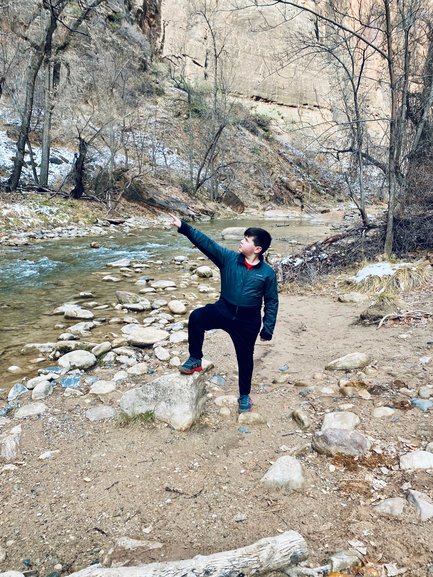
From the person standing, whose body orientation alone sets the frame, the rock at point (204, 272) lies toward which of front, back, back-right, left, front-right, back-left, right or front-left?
back-right

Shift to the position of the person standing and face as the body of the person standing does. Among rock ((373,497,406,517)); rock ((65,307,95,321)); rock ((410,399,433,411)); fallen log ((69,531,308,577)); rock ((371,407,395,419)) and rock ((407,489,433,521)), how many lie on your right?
1

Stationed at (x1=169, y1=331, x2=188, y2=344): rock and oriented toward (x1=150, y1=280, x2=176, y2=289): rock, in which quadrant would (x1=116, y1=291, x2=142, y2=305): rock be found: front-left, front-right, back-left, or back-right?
front-left

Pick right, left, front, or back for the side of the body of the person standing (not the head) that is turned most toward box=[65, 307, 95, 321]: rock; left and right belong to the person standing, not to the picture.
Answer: right

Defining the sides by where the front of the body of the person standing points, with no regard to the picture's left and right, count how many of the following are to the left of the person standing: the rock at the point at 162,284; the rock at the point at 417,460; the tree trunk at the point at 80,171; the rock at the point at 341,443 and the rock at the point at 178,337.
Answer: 2

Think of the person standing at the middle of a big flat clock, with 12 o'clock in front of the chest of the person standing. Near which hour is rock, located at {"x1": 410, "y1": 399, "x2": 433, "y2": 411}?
The rock is roughly at 8 o'clock from the person standing.

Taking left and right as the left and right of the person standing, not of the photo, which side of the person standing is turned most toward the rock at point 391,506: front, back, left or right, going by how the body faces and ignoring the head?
left

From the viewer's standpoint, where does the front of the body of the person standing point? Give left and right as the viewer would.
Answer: facing the viewer and to the left of the viewer

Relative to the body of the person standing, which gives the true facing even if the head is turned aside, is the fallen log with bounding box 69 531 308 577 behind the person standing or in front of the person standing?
in front

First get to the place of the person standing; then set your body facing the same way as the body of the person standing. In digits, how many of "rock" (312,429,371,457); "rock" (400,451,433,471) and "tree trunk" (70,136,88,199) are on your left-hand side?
2

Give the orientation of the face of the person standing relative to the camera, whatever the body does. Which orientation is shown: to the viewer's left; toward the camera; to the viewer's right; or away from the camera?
to the viewer's left

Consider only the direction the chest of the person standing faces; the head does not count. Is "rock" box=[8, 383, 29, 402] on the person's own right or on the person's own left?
on the person's own right
